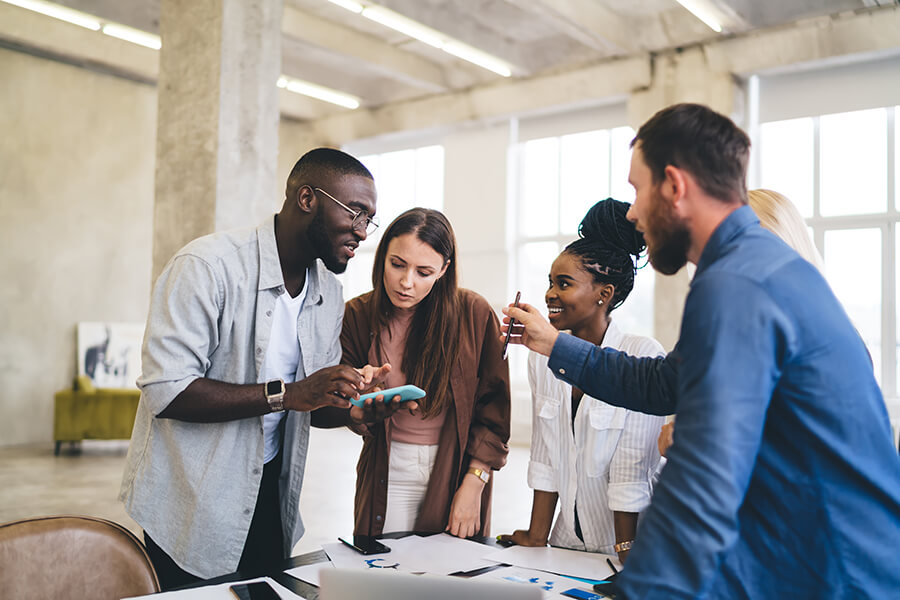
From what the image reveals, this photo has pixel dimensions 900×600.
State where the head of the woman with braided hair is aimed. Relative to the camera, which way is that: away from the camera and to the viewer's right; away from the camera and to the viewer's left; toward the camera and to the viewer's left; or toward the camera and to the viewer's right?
toward the camera and to the viewer's left

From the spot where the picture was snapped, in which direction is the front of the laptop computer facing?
facing away from the viewer

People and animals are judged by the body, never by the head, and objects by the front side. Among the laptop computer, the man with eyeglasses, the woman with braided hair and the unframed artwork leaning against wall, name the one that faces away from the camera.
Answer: the laptop computer

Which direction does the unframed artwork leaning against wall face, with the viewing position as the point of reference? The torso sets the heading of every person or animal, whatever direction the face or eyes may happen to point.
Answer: facing the viewer

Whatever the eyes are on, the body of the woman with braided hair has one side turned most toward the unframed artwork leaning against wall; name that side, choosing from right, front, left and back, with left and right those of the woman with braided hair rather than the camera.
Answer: right

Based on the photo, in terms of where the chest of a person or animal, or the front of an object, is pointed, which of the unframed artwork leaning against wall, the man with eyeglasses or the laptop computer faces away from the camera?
the laptop computer

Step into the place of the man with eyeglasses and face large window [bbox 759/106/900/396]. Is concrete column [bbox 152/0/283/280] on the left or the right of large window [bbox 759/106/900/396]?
left

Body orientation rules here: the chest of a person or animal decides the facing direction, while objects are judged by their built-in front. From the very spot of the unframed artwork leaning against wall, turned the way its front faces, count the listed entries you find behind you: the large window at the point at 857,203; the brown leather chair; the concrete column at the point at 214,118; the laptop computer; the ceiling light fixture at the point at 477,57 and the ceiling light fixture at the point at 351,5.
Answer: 0

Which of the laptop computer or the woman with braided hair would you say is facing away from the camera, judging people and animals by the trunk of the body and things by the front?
the laptop computer

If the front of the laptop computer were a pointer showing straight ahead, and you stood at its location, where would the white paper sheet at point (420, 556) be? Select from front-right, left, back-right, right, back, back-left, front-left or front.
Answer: front

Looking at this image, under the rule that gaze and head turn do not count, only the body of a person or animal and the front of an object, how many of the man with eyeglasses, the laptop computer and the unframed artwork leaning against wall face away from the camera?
1

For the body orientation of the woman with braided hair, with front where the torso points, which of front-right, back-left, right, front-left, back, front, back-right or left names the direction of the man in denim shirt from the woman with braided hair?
front-left

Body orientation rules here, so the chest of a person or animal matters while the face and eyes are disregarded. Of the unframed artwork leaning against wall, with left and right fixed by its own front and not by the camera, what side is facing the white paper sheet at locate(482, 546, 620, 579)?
front

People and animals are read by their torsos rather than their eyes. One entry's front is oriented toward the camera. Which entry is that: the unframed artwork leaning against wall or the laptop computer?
the unframed artwork leaning against wall

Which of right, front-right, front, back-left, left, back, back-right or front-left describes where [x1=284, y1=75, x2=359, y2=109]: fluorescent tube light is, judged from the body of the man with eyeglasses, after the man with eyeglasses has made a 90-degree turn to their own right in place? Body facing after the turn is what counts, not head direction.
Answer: back-right

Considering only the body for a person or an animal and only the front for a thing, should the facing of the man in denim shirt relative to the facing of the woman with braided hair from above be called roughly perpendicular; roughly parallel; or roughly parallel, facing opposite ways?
roughly perpendicular

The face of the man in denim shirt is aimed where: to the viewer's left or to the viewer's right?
to the viewer's left

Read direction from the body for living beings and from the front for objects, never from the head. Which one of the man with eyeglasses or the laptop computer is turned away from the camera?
the laptop computer

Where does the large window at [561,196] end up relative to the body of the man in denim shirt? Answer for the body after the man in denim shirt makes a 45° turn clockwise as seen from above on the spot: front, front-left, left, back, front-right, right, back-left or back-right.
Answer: front
